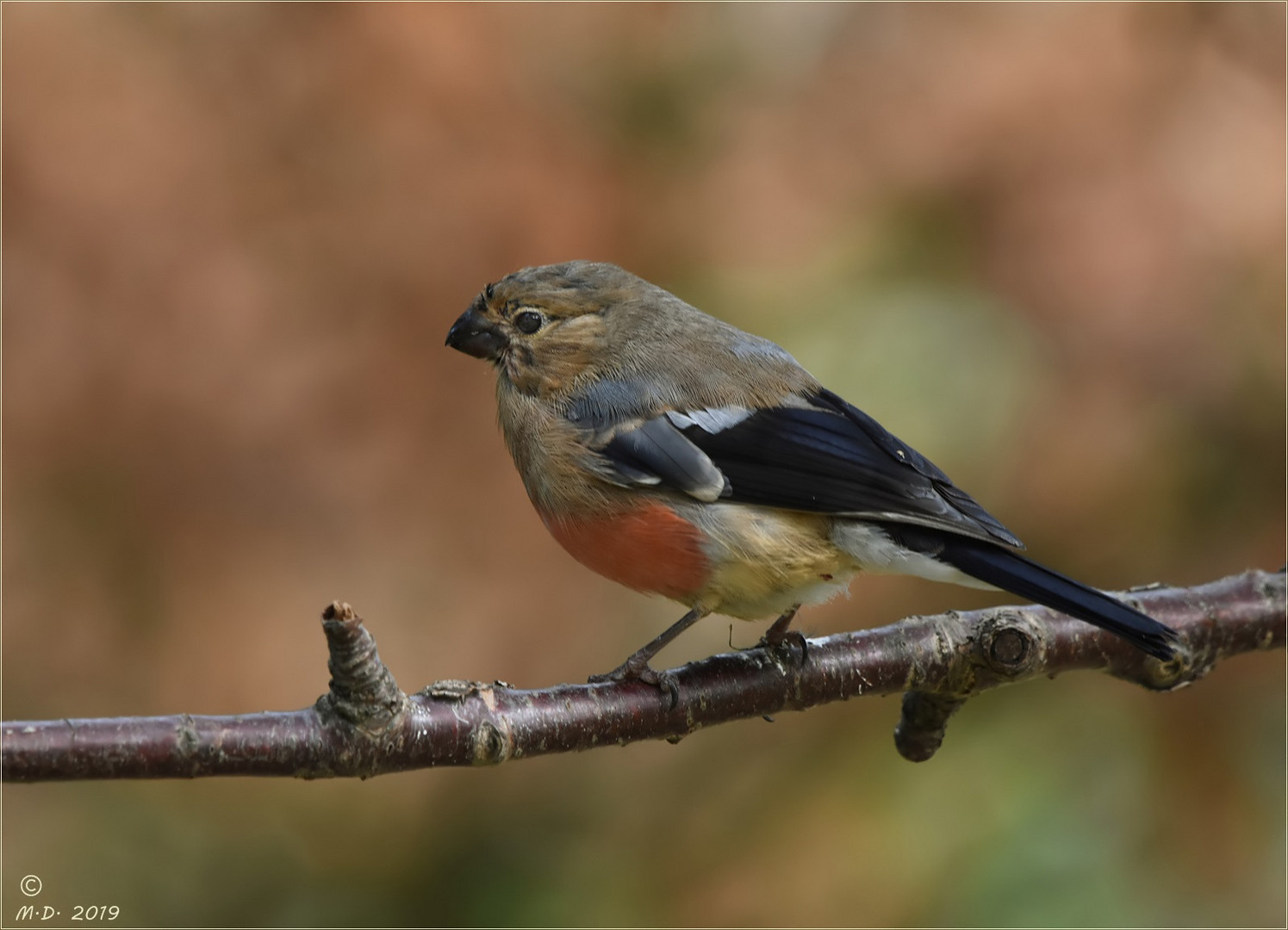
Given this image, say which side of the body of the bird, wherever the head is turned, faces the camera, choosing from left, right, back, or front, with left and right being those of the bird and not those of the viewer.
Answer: left
